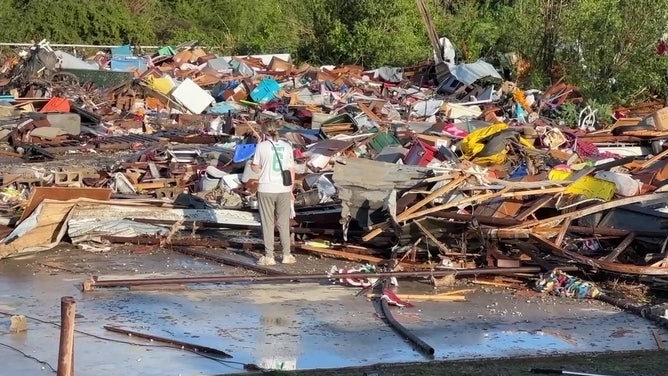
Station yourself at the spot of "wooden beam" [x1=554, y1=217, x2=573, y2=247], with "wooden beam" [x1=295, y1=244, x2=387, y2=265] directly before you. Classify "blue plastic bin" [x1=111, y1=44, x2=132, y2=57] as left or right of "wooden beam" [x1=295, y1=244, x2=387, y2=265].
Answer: right

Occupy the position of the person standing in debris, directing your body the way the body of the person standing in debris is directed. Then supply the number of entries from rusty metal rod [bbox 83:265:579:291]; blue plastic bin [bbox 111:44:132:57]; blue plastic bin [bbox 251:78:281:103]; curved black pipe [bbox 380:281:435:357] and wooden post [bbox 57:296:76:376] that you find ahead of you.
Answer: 2

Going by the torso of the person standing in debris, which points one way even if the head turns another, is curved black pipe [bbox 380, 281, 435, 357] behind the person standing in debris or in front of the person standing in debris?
behind

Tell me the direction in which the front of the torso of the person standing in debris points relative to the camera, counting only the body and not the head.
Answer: away from the camera

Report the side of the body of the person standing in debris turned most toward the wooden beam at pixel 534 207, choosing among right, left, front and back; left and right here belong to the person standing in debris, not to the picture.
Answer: right

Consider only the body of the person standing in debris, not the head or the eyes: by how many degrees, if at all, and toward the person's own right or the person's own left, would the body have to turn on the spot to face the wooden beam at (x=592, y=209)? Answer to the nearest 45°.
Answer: approximately 90° to the person's own right

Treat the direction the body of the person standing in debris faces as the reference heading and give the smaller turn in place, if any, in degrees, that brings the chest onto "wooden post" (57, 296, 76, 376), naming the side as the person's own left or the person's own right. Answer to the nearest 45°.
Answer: approximately 180°

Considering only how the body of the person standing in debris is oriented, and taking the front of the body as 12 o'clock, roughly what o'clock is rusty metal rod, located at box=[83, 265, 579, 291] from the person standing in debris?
The rusty metal rod is roughly at 6 o'clock from the person standing in debris.

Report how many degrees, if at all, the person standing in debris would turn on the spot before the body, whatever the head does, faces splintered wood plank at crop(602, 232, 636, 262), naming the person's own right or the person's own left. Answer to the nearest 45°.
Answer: approximately 90° to the person's own right
